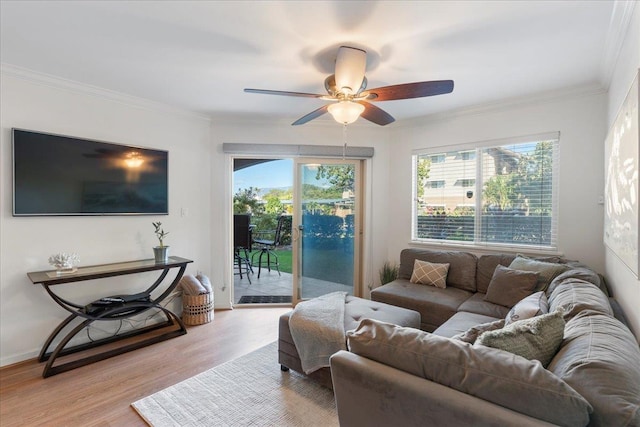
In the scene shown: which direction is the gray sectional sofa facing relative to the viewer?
to the viewer's left

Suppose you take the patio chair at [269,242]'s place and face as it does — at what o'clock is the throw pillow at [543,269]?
The throw pillow is roughly at 8 o'clock from the patio chair.

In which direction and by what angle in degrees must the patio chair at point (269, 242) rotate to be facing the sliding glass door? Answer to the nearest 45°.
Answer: approximately 135° to its left

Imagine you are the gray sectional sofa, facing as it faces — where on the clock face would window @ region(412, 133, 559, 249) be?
The window is roughly at 3 o'clock from the gray sectional sofa.

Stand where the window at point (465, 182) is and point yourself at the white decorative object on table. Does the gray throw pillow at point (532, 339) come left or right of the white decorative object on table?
left

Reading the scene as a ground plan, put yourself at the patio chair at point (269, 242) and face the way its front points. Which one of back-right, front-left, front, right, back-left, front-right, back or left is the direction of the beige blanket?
left

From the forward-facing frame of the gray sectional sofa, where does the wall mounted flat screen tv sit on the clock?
The wall mounted flat screen tv is roughly at 12 o'clock from the gray sectional sofa.

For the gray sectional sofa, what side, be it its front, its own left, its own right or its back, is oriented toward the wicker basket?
front
